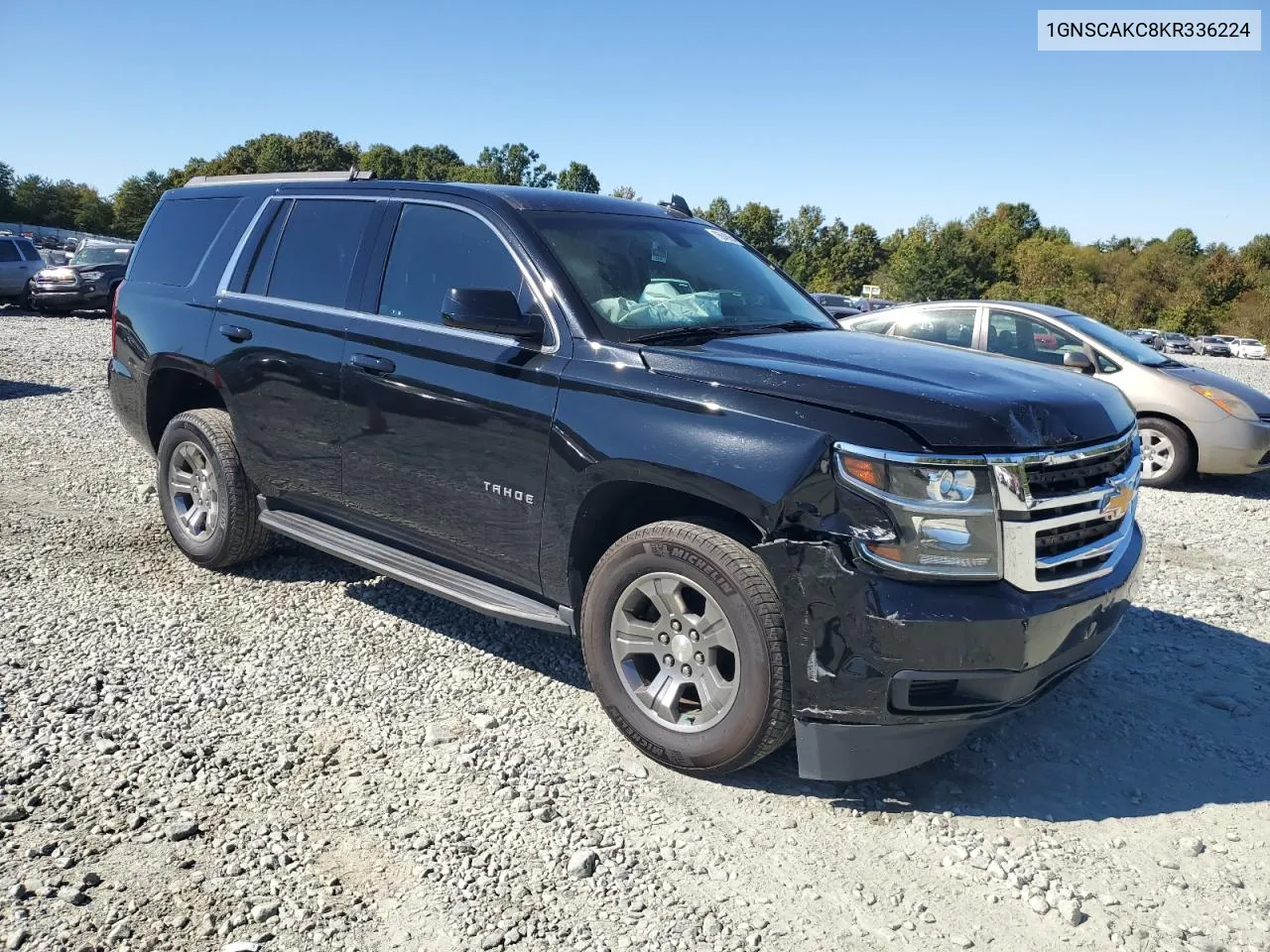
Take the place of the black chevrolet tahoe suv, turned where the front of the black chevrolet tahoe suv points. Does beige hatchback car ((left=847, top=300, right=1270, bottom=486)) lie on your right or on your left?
on your left

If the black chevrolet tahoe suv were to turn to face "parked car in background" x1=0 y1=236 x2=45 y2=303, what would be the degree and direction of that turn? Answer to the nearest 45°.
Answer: approximately 180°

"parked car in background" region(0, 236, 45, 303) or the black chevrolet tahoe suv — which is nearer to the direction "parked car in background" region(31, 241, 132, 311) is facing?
the black chevrolet tahoe suv

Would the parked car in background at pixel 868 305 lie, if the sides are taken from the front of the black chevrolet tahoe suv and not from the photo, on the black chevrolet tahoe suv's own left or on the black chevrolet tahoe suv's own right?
on the black chevrolet tahoe suv's own left

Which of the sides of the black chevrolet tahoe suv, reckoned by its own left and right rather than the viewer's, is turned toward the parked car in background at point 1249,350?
left

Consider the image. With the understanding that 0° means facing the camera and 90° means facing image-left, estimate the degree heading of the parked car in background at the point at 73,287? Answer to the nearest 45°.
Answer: approximately 45°

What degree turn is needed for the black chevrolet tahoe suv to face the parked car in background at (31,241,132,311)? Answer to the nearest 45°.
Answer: approximately 180°

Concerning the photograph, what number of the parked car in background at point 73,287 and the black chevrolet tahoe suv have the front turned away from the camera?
0

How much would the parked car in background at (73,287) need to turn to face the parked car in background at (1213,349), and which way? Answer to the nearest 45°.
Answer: approximately 135° to its left

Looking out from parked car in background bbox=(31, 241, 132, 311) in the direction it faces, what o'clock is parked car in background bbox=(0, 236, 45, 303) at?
parked car in background bbox=(0, 236, 45, 303) is roughly at 3 o'clock from parked car in background bbox=(31, 241, 132, 311).
